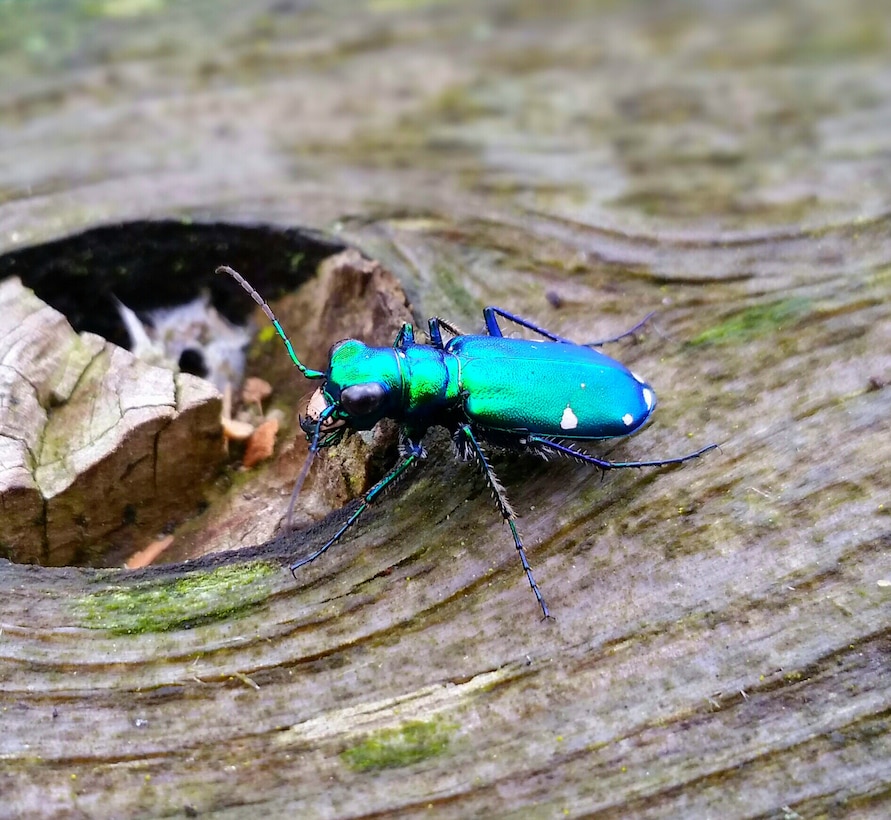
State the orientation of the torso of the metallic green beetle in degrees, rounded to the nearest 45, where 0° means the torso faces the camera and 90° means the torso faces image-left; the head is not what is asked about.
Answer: approximately 90°
